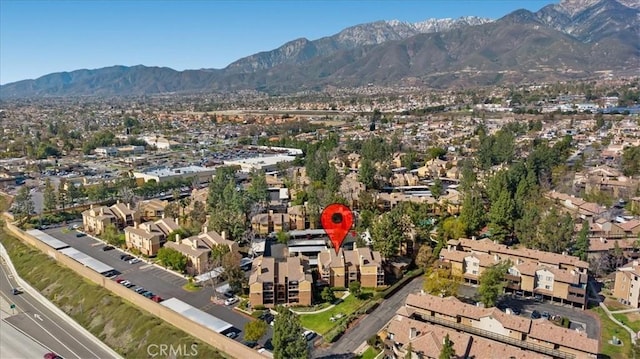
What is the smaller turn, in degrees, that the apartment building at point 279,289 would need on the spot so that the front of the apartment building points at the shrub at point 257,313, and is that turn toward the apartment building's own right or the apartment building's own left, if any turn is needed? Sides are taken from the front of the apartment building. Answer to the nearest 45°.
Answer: approximately 45° to the apartment building's own right

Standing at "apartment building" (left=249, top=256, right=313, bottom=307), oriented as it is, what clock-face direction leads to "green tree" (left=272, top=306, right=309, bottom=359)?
The green tree is roughly at 12 o'clock from the apartment building.

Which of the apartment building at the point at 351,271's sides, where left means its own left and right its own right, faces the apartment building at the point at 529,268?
left

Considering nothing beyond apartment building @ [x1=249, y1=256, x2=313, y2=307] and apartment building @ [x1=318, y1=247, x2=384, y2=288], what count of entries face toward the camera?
2

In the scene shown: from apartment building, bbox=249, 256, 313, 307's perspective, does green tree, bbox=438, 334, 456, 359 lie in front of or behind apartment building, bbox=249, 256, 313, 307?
in front

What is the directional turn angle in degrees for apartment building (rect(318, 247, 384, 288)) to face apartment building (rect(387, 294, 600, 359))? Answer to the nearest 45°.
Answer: approximately 45° to its left

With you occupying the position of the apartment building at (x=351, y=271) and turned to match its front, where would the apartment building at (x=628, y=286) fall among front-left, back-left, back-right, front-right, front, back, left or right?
left

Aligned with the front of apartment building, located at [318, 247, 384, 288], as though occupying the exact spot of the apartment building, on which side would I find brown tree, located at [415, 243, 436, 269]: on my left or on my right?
on my left

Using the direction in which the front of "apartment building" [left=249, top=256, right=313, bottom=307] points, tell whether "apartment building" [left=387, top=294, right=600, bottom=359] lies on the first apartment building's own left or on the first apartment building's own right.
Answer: on the first apartment building's own left

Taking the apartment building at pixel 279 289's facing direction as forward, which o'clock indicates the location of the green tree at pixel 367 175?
The green tree is roughly at 7 o'clock from the apartment building.

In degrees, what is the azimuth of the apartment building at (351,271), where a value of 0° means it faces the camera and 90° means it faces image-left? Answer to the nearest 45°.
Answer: approximately 0°

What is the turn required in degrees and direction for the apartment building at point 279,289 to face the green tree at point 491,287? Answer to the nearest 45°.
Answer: approximately 90° to its left

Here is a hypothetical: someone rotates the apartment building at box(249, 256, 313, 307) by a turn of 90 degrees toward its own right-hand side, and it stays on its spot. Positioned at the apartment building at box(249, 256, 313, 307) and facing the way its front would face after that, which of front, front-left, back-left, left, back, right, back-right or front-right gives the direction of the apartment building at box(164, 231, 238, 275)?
front-right

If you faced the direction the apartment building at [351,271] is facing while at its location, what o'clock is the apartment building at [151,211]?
the apartment building at [151,211] is roughly at 4 o'clock from the apartment building at [351,271].

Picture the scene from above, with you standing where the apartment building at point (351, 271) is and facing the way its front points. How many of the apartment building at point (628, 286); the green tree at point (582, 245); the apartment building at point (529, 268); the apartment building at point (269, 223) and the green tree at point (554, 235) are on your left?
4

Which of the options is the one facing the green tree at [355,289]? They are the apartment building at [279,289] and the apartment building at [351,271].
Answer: the apartment building at [351,271]

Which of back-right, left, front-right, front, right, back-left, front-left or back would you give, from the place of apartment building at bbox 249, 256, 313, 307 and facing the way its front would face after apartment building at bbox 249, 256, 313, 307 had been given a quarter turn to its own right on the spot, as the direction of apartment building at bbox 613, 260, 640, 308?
back
